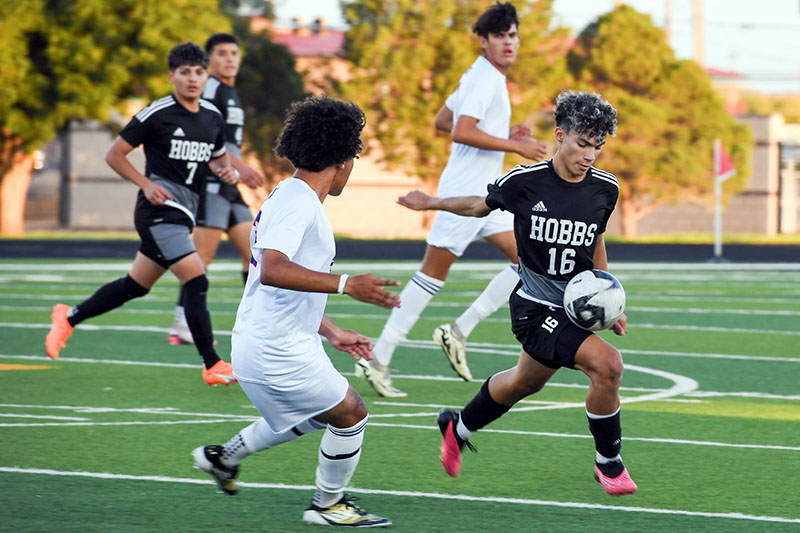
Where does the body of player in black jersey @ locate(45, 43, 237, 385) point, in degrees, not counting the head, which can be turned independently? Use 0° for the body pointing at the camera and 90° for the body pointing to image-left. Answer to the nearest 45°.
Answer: approximately 315°

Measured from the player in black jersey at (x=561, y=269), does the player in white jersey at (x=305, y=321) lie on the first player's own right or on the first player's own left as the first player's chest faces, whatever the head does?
on the first player's own right

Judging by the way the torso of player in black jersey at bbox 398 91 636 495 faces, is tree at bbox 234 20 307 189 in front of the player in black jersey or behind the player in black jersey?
behind

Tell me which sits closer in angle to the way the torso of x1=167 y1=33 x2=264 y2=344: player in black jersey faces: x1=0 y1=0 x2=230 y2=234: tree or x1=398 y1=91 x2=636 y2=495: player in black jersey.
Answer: the player in black jersey
